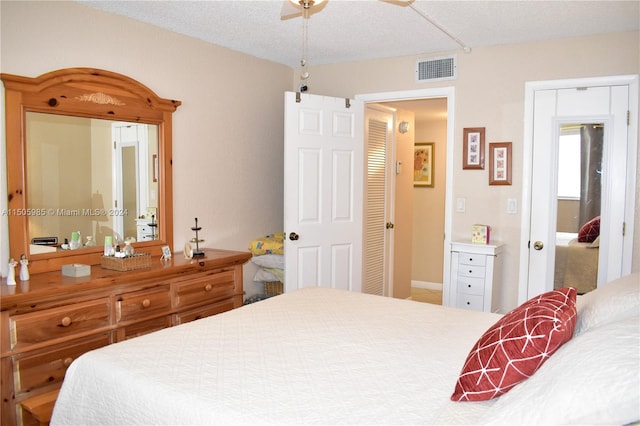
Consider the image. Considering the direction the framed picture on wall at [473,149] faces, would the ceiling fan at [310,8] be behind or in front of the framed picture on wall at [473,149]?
in front

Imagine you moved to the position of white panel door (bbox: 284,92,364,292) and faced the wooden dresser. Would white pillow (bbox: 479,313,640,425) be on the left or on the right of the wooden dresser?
left

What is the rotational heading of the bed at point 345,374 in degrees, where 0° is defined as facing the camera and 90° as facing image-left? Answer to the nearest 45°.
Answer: approximately 135°

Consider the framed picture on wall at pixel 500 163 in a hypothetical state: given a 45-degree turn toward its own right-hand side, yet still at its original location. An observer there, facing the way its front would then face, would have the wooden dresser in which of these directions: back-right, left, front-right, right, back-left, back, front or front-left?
front

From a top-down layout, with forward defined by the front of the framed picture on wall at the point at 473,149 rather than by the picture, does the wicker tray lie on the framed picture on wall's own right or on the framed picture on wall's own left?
on the framed picture on wall's own right

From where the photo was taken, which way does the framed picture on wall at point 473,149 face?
toward the camera

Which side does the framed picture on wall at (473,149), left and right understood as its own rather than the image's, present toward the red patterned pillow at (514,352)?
front

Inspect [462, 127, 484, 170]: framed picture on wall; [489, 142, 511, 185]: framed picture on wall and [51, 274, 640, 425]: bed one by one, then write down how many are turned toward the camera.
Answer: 2

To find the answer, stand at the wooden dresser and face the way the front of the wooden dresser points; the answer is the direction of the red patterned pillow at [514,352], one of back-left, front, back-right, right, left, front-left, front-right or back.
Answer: front

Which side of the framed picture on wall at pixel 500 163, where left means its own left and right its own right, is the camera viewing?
front

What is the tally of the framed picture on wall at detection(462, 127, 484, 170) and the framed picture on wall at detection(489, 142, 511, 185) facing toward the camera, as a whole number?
2

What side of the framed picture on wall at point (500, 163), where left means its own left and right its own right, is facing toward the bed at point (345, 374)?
front

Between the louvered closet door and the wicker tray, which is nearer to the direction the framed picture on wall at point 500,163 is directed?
the wicker tray

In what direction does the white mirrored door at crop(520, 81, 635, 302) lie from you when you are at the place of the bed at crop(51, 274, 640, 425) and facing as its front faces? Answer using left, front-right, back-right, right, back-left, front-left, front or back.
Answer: right

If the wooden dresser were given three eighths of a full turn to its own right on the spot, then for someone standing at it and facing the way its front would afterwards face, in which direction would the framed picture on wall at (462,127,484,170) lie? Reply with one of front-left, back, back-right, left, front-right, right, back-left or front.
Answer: back
